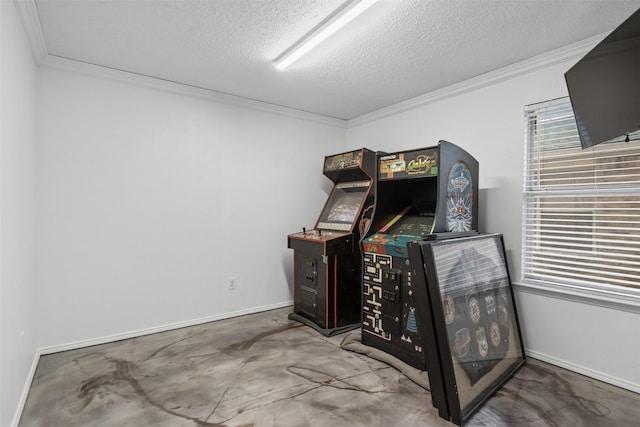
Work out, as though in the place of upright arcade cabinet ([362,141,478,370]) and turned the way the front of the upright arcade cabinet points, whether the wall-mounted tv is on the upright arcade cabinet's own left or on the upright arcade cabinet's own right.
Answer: on the upright arcade cabinet's own left

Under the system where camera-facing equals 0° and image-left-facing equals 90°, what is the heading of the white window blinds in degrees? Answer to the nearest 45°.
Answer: approximately 45°

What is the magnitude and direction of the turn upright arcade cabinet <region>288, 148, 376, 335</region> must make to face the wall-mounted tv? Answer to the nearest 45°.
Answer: approximately 90° to its left

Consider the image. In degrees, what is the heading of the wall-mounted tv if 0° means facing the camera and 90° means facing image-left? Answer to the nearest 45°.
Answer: approximately 45°

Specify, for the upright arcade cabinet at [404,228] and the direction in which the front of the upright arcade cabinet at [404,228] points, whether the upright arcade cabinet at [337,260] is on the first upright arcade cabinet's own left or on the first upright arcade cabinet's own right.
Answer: on the first upright arcade cabinet's own right

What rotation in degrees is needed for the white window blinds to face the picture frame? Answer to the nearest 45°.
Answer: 0° — it already faces it

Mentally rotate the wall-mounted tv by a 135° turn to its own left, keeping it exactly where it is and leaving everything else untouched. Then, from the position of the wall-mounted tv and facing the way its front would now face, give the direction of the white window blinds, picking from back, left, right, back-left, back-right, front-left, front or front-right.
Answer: left

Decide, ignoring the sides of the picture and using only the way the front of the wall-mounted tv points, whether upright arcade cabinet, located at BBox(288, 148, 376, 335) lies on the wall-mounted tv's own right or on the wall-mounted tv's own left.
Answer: on the wall-mounted tv's own right
